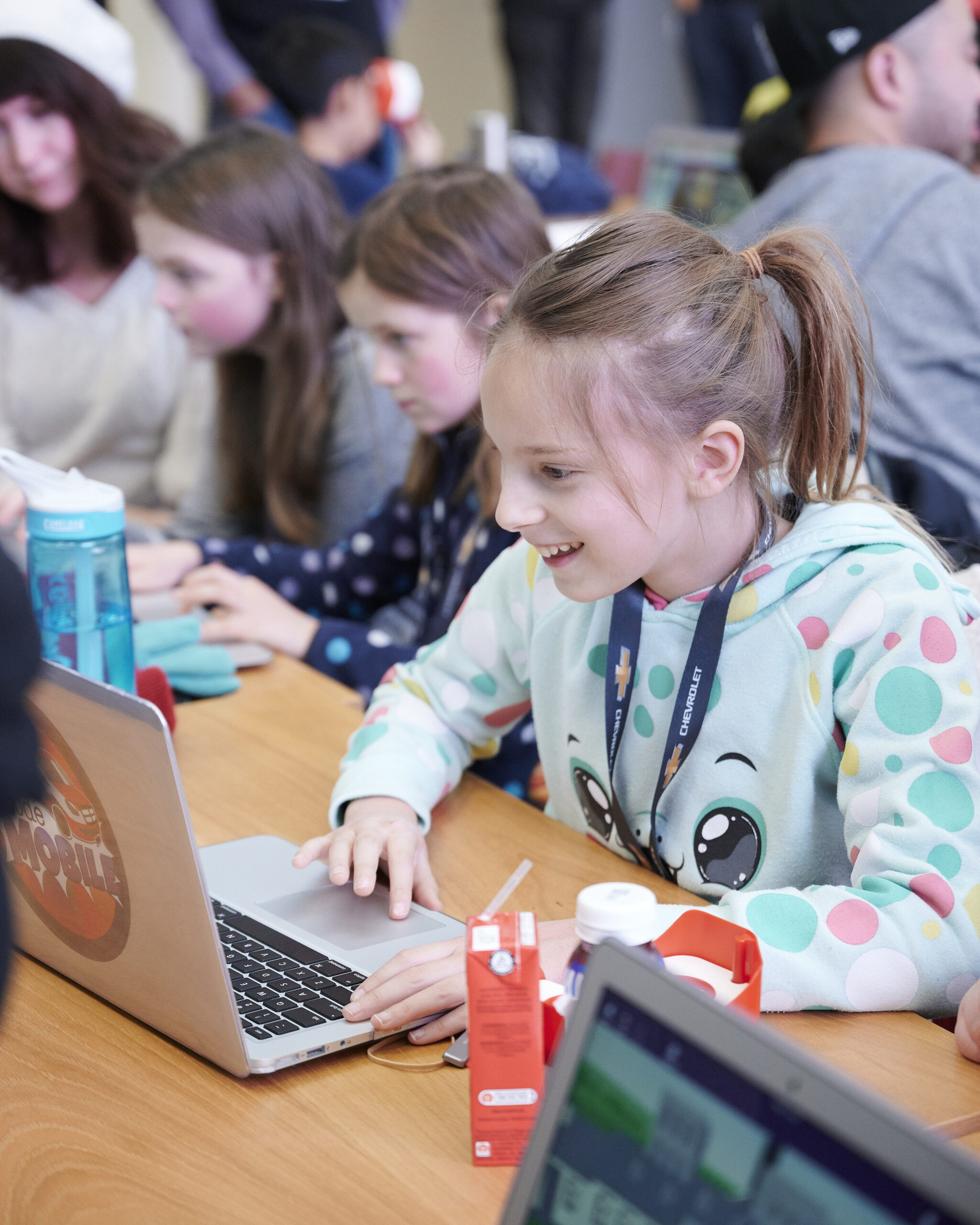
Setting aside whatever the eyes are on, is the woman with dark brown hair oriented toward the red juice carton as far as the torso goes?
yes

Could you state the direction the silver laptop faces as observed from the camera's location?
facing away from the viewer and to the right of the viewer

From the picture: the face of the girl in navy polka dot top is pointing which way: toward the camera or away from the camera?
toward the camera

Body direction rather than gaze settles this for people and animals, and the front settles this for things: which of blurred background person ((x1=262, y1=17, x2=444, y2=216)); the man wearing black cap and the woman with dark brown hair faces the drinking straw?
the woman with dark brown hair

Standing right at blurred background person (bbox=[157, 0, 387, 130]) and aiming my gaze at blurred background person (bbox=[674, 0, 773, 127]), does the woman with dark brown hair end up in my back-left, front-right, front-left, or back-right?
back-right

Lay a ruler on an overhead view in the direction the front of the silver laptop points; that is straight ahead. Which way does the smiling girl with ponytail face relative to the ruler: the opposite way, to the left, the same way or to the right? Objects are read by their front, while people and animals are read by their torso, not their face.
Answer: the opposite way

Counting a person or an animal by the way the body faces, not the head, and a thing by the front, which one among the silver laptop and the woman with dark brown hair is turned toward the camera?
the woman with dark brown hair

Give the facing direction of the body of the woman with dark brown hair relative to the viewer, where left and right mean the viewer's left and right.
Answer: facing the viewer

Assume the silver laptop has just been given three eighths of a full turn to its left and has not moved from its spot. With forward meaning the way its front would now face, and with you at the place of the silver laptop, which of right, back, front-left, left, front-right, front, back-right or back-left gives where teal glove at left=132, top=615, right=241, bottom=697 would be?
right

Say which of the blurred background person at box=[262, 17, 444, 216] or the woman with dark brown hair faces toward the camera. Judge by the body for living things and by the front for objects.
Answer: the woman with dark brown hair
